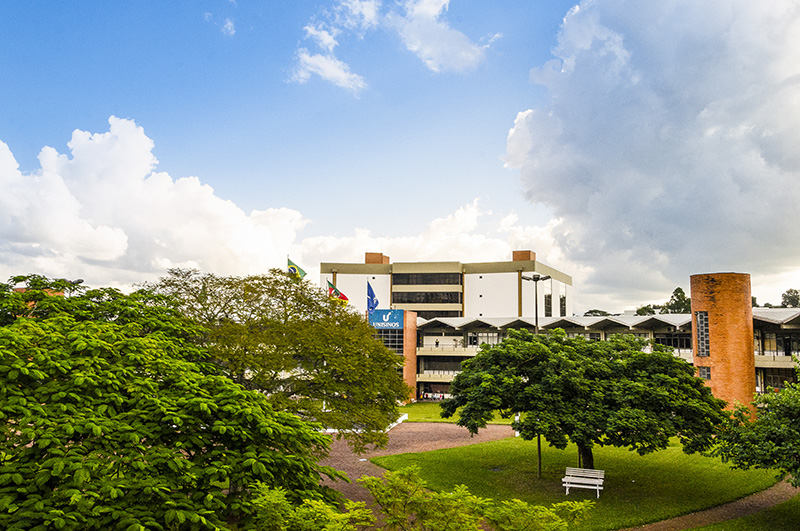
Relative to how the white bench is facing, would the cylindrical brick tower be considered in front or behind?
behind

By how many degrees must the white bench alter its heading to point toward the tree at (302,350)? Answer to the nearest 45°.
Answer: approximately 90° to its right

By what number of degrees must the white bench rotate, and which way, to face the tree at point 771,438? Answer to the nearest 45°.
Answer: approximately 45° to its left

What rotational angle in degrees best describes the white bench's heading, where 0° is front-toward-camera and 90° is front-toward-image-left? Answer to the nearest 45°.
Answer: approximately 0°

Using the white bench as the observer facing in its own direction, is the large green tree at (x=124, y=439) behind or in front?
in front

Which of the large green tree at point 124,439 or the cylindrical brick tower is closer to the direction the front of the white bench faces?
the large green tree
